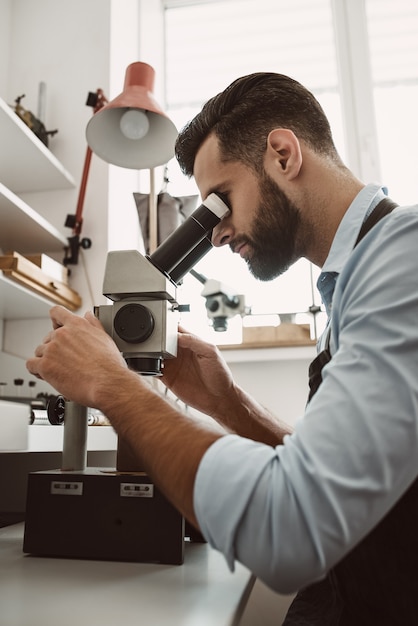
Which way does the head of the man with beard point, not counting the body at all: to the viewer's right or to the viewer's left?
to the viewer's left

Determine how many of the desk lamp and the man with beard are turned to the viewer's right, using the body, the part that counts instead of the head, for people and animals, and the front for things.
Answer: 0

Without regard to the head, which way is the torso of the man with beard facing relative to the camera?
to the viewer's left

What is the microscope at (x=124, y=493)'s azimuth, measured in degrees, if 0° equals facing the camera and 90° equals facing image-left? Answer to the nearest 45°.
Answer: approximately 270°

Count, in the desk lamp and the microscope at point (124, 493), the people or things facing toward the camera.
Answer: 1

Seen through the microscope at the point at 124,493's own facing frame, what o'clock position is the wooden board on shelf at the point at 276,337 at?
The wooden board on shelf is roughly at 10 o'clock from the microscope.

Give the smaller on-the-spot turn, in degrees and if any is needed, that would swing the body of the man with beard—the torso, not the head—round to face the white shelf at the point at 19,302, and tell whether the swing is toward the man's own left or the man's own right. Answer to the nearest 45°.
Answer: approximately 45° to the man's own right

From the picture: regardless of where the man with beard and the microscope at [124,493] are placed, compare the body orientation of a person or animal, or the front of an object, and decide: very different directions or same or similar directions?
very different directions
